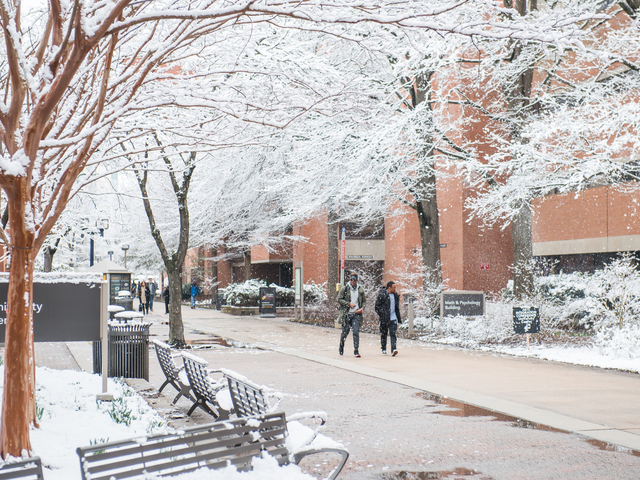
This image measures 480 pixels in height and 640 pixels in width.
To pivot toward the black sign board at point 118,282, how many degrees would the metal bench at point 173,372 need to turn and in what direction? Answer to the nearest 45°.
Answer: approximately 45° to its left

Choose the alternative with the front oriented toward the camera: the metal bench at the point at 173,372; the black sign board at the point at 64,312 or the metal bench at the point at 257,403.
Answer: the black sign board

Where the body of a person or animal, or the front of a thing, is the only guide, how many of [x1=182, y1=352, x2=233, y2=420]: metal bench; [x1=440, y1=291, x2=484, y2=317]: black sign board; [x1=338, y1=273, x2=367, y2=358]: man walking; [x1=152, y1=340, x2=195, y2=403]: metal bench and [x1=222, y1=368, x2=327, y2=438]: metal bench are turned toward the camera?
2

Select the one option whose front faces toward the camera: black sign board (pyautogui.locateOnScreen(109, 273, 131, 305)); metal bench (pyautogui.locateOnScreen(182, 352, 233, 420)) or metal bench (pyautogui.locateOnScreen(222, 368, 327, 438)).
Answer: the black sign board

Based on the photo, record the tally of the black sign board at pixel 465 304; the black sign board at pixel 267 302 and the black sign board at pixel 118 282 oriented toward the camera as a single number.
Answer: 3

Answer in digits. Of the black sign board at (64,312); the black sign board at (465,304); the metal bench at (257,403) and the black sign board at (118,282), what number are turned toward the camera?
3

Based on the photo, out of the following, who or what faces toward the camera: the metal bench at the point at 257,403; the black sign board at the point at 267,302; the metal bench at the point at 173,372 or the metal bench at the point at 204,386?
the black sign board

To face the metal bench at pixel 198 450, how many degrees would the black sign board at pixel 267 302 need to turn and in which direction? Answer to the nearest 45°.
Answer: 0° — it already faces it

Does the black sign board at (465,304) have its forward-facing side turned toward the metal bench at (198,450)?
yes

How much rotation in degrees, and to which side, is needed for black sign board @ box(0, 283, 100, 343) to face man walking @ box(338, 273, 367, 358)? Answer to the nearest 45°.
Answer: approximately 135° to its left

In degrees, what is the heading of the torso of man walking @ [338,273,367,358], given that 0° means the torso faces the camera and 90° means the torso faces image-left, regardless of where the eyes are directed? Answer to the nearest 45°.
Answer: approximately 0°

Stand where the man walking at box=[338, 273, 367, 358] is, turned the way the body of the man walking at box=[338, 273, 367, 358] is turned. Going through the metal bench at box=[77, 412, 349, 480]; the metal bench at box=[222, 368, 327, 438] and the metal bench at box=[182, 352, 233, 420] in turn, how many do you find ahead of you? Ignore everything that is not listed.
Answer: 3

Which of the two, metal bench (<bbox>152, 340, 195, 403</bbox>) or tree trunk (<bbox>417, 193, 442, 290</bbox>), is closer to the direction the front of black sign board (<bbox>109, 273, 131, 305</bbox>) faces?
the metal bench

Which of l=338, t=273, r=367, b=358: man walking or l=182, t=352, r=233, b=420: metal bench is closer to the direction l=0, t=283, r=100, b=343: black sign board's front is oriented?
the metal bench

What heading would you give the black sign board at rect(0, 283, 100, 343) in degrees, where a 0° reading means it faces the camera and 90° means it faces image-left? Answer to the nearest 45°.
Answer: approximately 0°

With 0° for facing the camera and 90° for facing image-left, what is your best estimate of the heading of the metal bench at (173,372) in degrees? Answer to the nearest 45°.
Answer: approximately 225°
